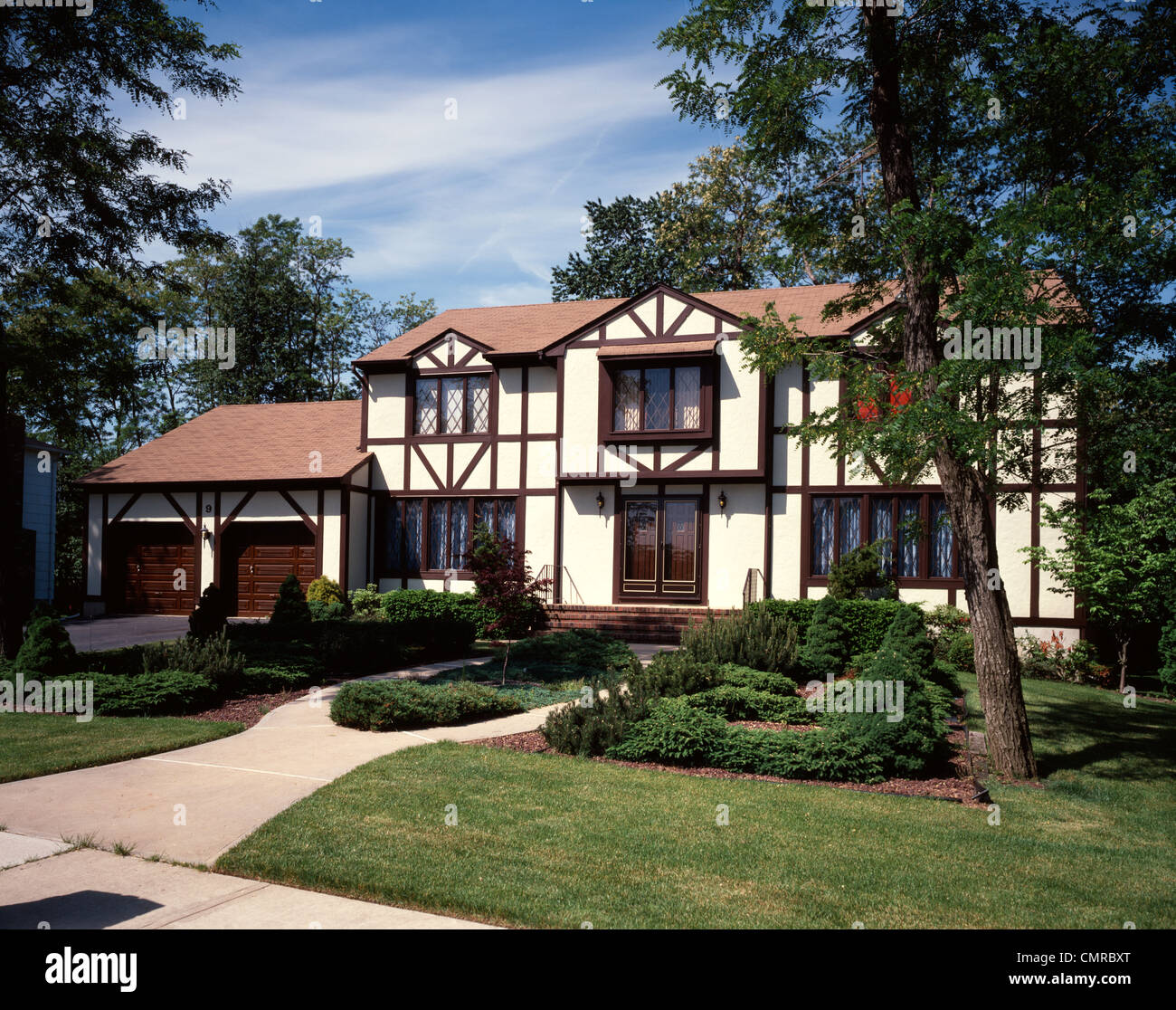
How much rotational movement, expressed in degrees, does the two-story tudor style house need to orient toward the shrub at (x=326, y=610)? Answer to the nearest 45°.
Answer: approximately 90° to its right

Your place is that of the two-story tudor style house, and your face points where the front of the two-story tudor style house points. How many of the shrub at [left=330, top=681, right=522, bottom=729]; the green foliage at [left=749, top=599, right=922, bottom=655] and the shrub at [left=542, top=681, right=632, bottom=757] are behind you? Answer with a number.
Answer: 0

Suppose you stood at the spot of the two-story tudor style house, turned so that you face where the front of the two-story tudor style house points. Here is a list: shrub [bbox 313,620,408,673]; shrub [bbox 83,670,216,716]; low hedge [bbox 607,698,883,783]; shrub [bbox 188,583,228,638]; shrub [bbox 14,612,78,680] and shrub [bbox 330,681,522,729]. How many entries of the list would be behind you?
0

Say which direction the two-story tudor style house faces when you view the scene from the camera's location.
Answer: facing the viewer

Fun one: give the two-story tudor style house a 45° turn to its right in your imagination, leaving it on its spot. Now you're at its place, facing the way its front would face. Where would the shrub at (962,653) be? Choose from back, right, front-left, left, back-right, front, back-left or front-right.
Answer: left

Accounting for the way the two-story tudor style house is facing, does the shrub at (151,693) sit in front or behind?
in front

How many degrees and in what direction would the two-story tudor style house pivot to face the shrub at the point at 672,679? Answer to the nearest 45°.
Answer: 0° — it already faces it

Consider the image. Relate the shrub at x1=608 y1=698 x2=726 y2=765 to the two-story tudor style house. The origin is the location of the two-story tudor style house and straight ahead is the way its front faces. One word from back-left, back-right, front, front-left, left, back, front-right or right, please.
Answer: front

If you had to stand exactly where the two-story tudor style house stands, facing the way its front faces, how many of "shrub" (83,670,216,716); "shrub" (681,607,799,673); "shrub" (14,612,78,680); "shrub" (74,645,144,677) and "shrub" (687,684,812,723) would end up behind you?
0

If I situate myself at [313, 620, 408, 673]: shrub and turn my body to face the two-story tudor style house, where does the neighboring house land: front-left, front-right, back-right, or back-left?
front-left

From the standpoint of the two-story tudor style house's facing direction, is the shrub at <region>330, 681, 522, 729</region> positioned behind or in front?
in front

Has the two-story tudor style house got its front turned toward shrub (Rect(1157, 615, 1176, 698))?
no

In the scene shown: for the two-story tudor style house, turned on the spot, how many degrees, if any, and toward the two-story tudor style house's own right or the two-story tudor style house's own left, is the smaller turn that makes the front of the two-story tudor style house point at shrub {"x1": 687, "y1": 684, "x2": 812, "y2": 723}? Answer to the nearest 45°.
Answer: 0° — it already faces it

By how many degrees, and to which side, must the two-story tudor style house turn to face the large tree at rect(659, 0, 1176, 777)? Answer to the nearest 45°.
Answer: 0° — it already faces it
